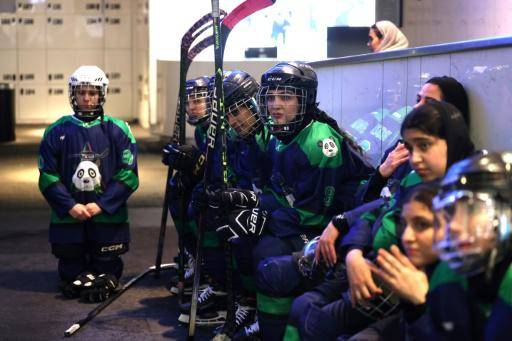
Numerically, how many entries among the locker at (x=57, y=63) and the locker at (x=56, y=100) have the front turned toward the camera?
2

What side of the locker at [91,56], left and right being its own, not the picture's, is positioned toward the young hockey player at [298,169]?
front

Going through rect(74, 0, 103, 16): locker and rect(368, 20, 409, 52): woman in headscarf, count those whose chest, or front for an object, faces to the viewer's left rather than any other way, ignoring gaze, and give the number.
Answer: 1

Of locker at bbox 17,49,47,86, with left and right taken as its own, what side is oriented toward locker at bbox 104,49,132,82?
left

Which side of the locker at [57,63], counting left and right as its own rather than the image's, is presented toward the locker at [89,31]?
left

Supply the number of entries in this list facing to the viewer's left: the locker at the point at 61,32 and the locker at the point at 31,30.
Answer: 0

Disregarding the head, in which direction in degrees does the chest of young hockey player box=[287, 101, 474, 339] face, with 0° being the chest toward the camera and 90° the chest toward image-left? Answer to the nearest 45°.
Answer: approximately 45°

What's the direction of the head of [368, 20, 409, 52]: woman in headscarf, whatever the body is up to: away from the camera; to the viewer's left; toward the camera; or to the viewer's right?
to the viewer's left

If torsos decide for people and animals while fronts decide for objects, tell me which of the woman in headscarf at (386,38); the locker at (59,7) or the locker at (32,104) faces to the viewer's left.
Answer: the woman in headscarf
